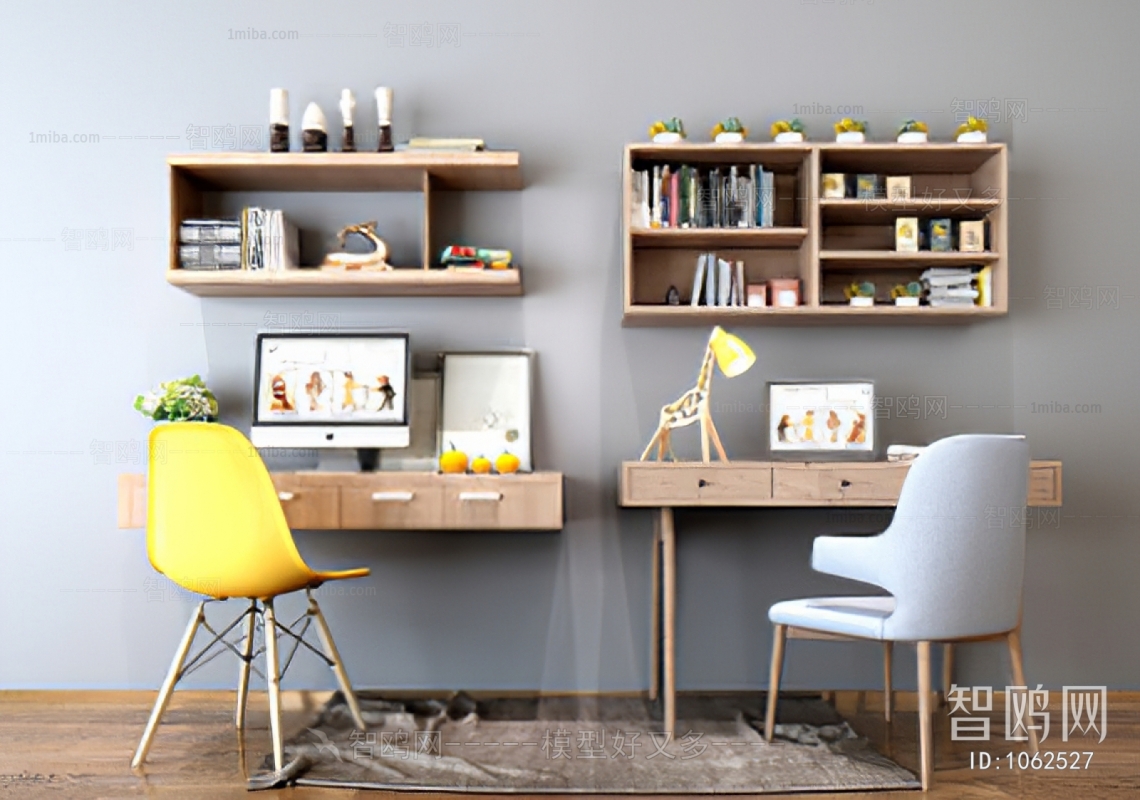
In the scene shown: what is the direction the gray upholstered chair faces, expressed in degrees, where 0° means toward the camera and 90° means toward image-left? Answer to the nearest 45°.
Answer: approximately 135°

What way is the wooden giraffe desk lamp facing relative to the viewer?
to the viewer's right

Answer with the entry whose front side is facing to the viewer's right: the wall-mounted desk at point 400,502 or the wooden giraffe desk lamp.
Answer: the wooden giraffe desk lamp

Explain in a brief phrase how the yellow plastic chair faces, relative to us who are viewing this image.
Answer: facing away from the viewer and to the right of the viewer

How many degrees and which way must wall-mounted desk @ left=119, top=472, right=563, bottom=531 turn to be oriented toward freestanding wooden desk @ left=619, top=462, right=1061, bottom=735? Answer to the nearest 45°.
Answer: approximately 90° to its left

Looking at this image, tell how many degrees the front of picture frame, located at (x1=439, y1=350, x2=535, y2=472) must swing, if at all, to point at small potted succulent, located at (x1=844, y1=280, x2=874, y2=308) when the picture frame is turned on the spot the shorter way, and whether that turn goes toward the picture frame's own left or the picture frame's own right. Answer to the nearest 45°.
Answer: approximately 90° to the picture frame's own left

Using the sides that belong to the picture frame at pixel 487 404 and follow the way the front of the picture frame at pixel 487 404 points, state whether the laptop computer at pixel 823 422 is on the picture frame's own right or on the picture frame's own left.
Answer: on the picture frame's own left

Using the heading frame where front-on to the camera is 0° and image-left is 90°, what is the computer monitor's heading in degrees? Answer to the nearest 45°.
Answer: approximately 0°
